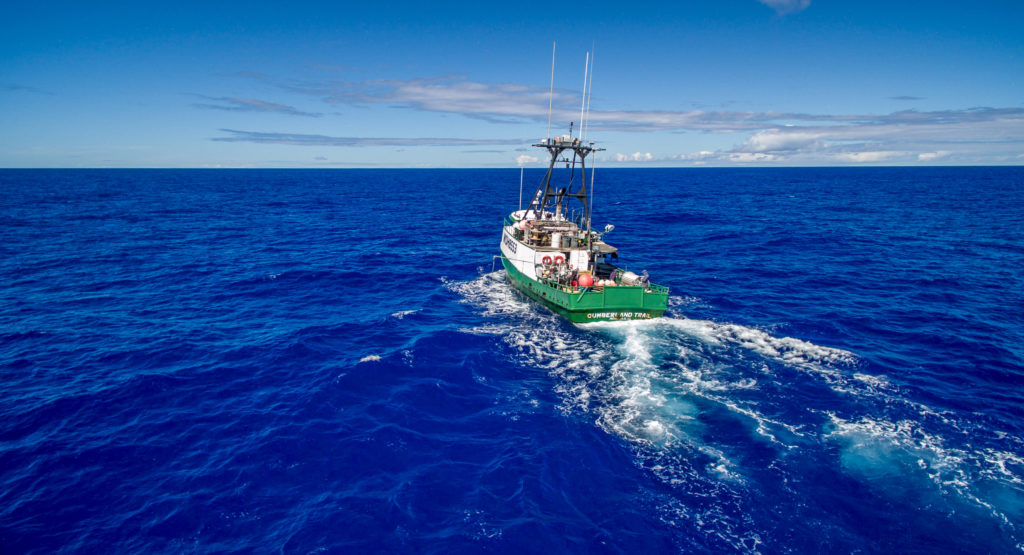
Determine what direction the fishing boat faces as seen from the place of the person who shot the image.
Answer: facing away from the viewer and to the left of the viewer
